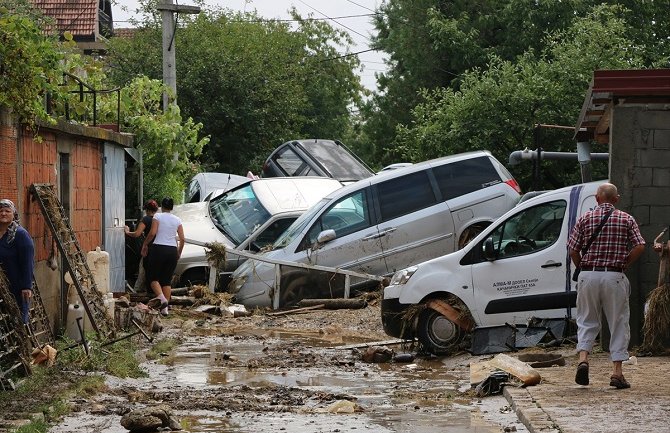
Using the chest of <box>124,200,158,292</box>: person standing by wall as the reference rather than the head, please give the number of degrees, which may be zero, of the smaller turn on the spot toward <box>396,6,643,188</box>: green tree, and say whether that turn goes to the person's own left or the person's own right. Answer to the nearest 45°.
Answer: approximately 135° to the person's own right

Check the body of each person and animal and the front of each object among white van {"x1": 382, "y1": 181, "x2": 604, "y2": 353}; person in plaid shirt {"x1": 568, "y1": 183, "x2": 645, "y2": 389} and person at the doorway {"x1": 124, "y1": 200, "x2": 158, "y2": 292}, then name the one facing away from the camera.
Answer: person in plaid shirt {"x1": 568, "y1": 183, "x2": 645, "y2": 389}

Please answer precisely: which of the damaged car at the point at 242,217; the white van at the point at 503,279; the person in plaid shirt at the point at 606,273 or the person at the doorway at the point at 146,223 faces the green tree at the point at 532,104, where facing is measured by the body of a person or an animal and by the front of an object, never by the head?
the person in plaid shirt at the point at 606,273

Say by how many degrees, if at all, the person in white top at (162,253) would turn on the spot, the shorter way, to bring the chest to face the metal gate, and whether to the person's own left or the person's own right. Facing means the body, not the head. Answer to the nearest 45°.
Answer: approximately 45° to the person's own left

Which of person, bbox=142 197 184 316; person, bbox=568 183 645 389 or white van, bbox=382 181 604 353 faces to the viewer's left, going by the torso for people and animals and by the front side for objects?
the white van

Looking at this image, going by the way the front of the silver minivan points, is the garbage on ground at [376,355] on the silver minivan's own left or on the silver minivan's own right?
on the silver minivan's own left

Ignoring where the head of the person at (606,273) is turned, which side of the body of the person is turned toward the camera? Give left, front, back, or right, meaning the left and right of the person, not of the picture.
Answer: back

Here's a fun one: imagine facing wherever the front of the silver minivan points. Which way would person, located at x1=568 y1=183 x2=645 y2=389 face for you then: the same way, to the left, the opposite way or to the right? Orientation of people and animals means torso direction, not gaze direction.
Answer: to the right

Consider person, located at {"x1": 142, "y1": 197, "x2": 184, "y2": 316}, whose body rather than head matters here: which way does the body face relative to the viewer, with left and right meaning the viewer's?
facing away from the viewer

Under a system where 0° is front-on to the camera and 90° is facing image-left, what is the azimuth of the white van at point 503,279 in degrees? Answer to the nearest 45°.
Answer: approximately 90°

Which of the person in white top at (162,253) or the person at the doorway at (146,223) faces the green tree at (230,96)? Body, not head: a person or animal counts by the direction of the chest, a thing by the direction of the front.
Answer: the person in white top at (162,253)

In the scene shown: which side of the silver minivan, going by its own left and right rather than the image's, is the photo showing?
left

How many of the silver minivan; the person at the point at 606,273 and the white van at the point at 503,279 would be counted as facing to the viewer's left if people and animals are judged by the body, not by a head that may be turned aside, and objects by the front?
2

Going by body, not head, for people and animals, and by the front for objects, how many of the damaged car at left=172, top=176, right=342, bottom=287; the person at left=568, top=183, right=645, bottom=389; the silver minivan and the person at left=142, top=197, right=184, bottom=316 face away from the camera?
2

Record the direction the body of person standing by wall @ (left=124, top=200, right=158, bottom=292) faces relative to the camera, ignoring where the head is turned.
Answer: to the viewer's left

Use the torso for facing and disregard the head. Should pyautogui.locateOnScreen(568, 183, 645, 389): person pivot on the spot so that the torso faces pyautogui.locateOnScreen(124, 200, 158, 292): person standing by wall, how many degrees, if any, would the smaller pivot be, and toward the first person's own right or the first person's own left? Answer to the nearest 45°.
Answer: approximately 45° to the first person's own left

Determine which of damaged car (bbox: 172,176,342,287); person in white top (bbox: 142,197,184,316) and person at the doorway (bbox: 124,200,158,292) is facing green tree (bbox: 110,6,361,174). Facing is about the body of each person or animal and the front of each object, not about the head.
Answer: person in white top (bbox: 142,197,184,316)

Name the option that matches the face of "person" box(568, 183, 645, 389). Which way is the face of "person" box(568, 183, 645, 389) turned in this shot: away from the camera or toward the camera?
away from the camera
